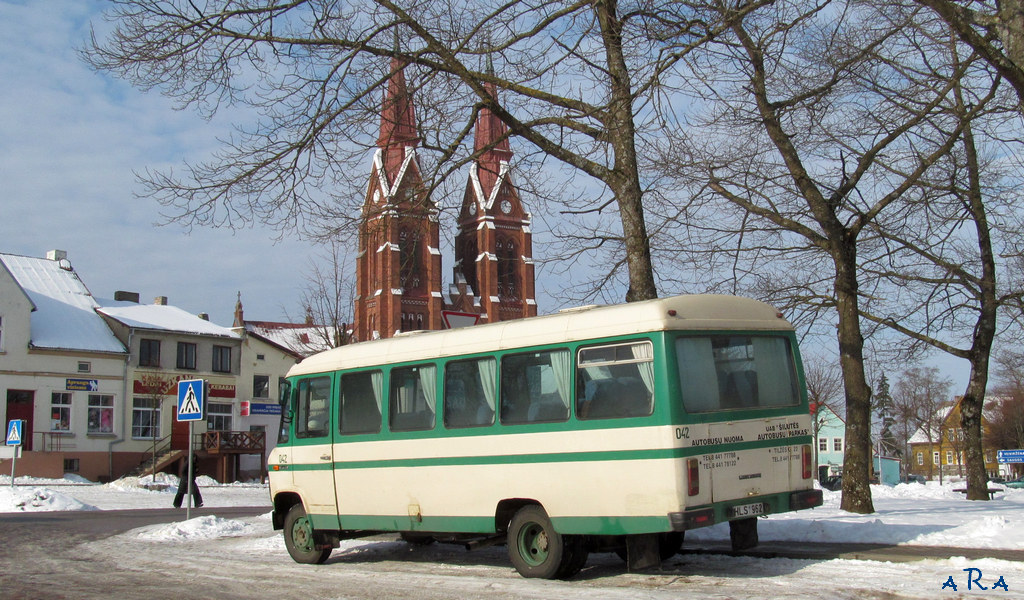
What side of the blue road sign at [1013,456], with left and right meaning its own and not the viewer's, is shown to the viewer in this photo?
front

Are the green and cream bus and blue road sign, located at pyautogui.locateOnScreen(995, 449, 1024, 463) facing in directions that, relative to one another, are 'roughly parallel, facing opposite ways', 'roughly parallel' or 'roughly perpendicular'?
roughly perpendicular

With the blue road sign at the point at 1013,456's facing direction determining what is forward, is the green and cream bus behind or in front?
in front

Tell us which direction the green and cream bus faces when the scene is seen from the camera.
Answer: facing away from the viewer and to the left of the viewer

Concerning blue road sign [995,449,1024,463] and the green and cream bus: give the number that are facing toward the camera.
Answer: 1

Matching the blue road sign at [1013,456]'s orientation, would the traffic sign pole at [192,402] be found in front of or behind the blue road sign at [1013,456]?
in front

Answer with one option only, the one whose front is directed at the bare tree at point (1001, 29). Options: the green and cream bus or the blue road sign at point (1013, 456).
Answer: the blue road sign

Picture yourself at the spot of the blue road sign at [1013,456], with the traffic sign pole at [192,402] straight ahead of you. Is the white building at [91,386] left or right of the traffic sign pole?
right

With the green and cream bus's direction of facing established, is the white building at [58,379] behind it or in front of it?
in front

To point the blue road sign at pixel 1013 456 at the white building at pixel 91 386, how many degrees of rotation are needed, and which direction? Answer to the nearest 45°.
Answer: approximately 90° to its right

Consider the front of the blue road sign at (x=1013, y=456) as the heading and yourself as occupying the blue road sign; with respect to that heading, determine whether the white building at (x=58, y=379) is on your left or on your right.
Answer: on your right

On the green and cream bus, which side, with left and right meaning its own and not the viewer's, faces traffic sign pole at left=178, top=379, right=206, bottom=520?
front

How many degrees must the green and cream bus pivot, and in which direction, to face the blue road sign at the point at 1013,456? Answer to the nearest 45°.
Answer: approximately 90° to its right
